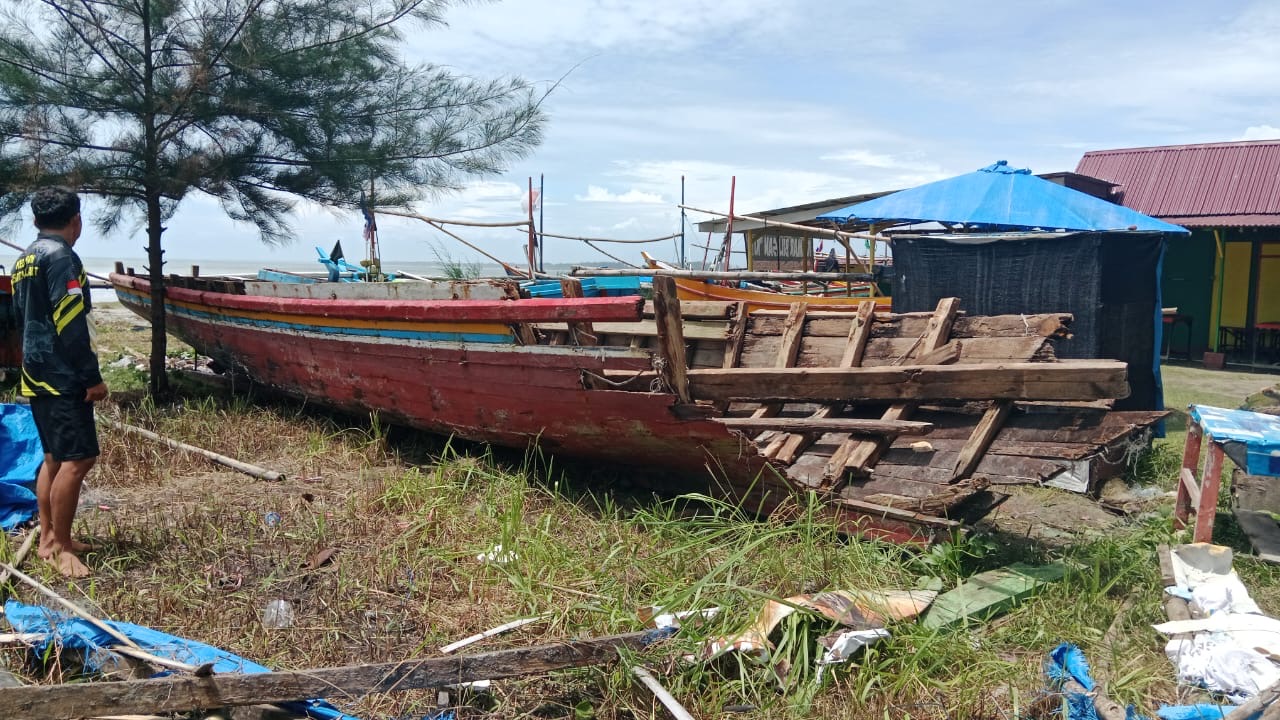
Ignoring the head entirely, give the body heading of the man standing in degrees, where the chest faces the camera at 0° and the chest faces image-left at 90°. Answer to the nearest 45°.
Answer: approximately 225°

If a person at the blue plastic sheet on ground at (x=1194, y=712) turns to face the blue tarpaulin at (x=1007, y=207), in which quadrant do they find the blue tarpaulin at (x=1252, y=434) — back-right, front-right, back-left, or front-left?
front-right

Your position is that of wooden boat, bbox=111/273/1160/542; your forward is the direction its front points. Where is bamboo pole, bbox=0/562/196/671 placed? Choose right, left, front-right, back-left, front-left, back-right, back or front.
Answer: left

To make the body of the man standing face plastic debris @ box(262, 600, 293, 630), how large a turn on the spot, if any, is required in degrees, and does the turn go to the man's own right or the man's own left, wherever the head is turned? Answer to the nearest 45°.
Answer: approximately 90° to the man's own right

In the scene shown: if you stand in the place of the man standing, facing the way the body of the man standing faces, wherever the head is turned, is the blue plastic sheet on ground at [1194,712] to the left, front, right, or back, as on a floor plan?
right

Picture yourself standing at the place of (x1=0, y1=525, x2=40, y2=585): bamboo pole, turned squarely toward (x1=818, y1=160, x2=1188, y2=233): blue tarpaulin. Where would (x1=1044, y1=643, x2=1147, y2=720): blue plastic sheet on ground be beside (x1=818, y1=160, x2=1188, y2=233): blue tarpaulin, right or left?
right

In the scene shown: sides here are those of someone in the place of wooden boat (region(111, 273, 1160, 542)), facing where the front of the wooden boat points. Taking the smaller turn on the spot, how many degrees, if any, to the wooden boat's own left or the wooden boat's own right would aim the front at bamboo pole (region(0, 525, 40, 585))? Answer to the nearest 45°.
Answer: approximately 45° to the wooden boat's own left

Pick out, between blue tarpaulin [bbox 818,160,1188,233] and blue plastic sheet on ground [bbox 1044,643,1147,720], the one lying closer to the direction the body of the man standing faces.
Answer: the blue tarpaulin

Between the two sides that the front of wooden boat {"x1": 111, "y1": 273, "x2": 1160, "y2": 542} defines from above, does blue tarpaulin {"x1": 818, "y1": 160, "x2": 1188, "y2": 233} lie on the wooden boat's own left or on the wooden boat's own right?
on the wooden boat's own right

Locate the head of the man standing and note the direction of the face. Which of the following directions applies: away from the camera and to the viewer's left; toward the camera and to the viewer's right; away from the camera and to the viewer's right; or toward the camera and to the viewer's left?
away from the camera and to the viewer's right

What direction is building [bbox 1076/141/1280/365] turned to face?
toward the camera

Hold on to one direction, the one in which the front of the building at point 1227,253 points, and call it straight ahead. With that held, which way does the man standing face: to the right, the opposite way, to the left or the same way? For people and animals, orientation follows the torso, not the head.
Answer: the opposite way

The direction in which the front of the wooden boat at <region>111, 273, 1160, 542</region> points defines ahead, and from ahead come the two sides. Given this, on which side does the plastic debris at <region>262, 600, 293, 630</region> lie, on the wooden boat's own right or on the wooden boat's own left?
on the wooden boat's own left

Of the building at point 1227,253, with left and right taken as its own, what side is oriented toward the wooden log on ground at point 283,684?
front

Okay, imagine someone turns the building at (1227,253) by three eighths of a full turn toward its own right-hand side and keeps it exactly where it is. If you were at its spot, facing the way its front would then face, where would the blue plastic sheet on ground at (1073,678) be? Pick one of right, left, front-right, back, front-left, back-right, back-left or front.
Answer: back-left

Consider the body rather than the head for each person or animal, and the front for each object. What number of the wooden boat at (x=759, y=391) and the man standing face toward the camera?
0

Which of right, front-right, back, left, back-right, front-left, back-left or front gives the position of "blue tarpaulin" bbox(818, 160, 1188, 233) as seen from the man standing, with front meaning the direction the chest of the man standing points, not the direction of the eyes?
front-right

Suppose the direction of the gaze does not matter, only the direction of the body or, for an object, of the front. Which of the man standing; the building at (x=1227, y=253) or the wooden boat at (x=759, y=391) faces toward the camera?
the building

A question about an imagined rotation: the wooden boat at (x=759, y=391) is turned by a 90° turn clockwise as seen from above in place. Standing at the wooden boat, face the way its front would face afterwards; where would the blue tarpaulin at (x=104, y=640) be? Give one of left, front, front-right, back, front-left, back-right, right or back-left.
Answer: back
